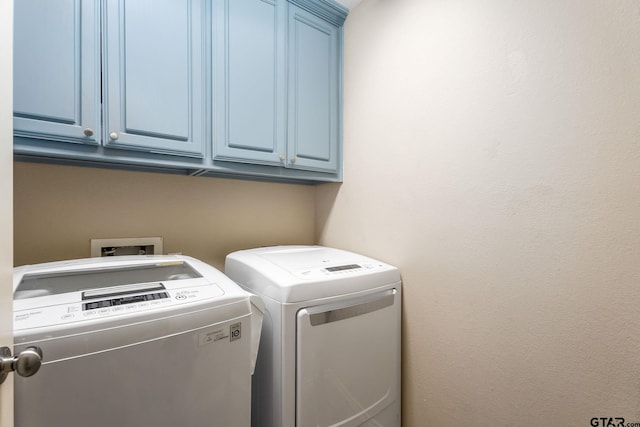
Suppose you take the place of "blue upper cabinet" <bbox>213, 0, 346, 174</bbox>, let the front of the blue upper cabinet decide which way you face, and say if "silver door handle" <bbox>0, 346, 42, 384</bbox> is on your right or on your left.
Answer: on your right

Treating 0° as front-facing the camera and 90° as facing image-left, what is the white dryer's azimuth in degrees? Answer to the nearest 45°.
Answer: approximately 315°

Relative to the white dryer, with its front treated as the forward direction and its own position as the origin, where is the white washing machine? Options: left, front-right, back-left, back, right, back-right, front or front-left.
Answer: right

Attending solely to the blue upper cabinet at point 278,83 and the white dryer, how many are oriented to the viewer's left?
0

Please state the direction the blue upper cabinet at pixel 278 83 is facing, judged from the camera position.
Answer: facing the viewer and to the right of the viewer

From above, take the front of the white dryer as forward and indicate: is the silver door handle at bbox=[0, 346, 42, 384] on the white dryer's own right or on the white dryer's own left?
on the white dryer's own right
